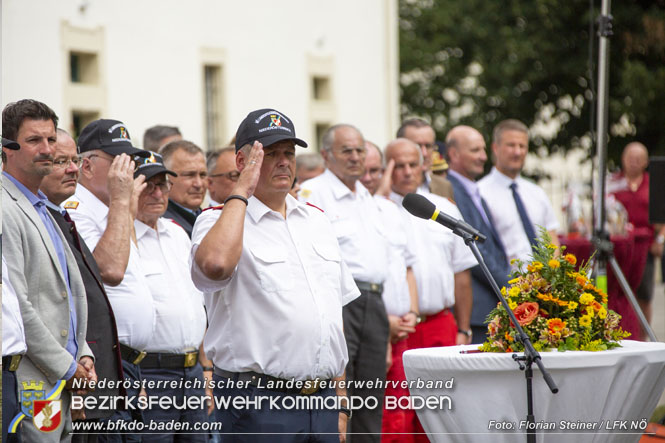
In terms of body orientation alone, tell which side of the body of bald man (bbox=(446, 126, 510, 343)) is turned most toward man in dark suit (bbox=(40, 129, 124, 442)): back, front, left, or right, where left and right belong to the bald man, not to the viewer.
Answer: right

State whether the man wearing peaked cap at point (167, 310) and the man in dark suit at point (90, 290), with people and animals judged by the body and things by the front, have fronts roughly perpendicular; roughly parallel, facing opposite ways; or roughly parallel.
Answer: roughly parallel

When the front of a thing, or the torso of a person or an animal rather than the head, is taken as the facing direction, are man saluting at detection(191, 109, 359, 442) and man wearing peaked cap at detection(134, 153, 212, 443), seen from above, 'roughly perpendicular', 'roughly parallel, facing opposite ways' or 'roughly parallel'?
roughly parallel

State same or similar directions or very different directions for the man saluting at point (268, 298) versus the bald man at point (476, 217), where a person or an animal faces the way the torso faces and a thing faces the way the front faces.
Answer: same or similar directions

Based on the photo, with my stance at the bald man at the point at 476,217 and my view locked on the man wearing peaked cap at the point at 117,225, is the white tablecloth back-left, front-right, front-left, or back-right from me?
front-left

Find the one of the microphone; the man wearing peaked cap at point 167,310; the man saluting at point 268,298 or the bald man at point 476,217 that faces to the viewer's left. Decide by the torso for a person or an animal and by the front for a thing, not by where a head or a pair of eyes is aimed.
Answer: the microphone

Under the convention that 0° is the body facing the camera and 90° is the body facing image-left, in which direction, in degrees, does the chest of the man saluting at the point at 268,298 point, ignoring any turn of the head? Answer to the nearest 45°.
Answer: approximately 315°

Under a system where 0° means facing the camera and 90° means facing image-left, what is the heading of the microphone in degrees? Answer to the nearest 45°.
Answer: approximately 90°

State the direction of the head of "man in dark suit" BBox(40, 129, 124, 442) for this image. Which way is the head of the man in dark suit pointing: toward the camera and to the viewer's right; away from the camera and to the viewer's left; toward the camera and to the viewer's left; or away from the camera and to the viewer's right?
toward the camera and to the viewer's right

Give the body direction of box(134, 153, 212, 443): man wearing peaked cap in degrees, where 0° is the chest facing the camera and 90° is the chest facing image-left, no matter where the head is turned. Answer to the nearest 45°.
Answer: approximately 315°

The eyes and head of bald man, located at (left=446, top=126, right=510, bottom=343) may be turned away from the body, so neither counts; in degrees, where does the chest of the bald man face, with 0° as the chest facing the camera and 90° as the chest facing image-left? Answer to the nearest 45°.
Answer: approximately 315°

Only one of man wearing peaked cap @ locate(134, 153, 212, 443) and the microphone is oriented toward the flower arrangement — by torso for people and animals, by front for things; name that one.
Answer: the man wearing peaked cap

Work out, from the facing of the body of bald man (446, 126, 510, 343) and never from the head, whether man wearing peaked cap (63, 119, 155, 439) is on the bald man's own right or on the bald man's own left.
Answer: on the bald man's own right
